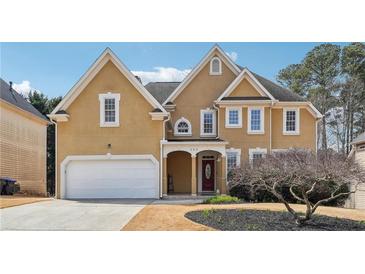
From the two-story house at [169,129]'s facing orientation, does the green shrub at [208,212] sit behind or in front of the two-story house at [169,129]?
in front

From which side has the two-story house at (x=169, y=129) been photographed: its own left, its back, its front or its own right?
front

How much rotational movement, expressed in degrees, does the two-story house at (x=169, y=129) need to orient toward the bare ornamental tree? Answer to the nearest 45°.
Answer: approximately 45° to its left

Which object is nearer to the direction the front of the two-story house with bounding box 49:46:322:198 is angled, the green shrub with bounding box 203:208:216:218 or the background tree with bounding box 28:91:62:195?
the green shrub

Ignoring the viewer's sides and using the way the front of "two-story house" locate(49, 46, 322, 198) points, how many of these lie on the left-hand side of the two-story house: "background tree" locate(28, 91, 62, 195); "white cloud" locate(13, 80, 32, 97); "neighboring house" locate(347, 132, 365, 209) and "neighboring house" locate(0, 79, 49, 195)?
1

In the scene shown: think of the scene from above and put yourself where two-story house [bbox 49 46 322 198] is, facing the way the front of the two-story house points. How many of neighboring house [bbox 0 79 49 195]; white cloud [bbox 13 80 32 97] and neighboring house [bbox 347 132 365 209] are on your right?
2

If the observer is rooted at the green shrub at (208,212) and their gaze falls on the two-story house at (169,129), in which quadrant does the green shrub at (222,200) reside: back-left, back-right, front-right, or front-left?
front-right

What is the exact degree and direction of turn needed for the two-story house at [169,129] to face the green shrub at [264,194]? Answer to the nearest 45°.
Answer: approximately 45° to its left

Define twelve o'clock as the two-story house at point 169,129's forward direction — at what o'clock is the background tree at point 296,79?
The background tree is roughly at 8 o'clock from the two-story house.

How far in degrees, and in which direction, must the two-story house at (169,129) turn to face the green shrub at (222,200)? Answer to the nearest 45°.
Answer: approximately 45° to its left

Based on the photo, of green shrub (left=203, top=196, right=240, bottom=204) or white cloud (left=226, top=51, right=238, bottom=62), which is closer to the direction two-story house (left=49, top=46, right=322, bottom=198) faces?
the green shrub

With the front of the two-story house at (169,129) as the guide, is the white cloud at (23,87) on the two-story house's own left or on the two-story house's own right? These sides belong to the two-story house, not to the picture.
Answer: on the two-story house's own right

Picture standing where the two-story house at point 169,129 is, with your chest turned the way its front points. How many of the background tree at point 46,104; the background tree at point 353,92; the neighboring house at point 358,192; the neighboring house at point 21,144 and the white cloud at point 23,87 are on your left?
2

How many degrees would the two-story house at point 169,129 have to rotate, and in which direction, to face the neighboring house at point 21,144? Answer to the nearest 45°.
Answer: approximately 90° to its right

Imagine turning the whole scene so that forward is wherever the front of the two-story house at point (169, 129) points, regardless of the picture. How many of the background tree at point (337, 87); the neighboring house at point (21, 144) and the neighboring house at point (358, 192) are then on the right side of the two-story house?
1
